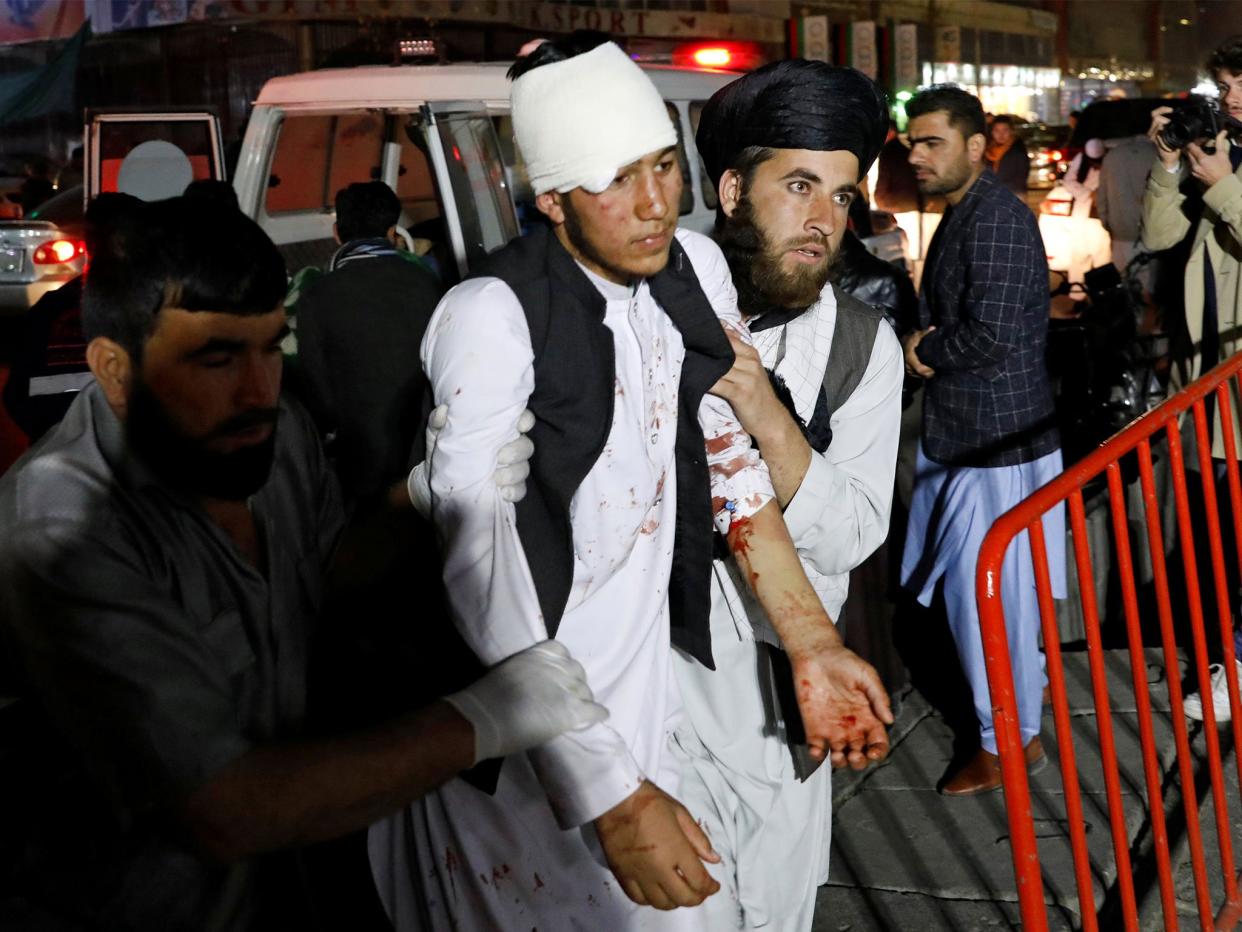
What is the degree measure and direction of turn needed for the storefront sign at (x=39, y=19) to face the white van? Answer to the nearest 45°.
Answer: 0° — it already faces it

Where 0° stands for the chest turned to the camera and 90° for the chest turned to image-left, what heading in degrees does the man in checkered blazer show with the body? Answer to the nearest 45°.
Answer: approximately 90°

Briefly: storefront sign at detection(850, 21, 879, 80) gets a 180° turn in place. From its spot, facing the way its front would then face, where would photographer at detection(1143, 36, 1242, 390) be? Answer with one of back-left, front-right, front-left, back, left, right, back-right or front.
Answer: back

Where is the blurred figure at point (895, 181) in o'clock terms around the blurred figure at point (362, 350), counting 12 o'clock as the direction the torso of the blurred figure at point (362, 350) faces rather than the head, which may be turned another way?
the blurred figure at point (895, 181) is roughly at 1 o'clock from the blurred figure at point (362, 350).

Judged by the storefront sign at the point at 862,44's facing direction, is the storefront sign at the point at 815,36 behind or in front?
in front

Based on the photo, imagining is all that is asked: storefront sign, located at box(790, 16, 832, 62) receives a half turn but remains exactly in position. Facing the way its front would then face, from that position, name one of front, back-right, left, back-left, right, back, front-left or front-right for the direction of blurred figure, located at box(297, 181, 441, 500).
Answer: back

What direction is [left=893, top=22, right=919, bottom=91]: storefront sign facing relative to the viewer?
toward the camera

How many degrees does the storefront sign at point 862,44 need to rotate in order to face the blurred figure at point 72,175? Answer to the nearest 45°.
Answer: approximately 45° to its right

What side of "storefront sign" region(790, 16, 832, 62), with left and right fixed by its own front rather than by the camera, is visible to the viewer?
front

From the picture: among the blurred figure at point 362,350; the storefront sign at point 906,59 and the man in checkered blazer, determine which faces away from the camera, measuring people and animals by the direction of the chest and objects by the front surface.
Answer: the blurred figure
